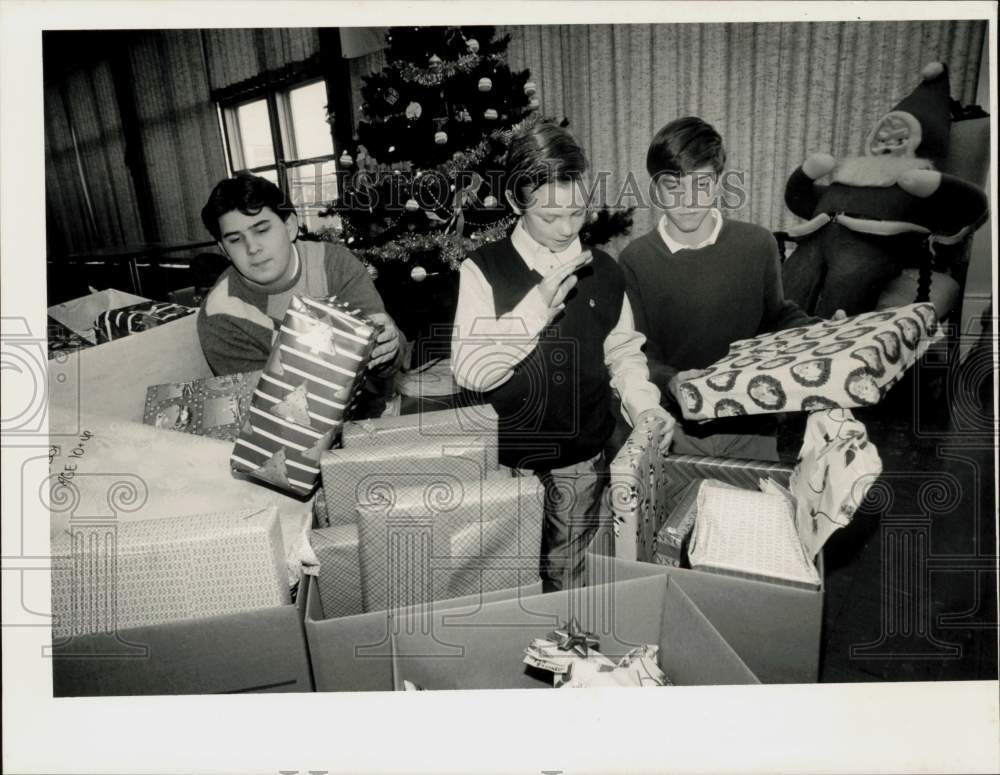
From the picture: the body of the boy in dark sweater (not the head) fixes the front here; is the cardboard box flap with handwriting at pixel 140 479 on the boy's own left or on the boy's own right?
on the boy's own right

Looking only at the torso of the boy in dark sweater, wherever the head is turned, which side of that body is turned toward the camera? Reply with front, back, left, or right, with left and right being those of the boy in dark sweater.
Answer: front

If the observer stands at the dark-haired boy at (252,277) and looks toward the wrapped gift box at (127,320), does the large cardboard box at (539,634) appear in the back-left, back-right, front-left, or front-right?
back-left

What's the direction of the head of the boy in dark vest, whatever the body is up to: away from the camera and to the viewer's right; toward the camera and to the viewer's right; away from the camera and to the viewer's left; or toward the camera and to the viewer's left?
toward the camera and to the viewer's right

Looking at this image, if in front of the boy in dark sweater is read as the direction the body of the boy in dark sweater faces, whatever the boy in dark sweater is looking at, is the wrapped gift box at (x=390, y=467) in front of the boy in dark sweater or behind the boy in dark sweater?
in front

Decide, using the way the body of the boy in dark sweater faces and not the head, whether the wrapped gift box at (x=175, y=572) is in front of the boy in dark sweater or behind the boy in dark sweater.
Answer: in front
